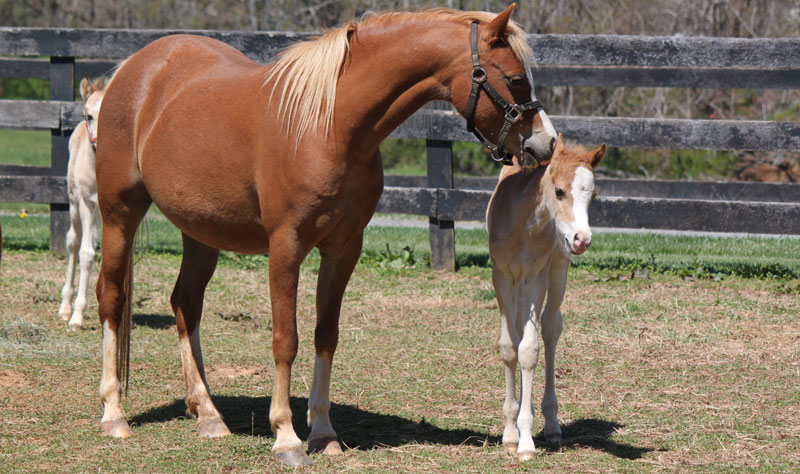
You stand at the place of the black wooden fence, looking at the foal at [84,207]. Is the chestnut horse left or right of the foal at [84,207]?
left

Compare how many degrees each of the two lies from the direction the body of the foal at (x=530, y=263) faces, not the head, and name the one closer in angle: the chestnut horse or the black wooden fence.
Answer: the chestnut horse

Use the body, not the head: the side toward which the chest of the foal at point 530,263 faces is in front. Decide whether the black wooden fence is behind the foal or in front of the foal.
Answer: behind

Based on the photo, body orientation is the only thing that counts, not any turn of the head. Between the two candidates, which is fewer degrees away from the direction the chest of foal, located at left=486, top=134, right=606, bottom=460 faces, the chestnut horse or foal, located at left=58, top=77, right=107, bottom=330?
the chestnut horse

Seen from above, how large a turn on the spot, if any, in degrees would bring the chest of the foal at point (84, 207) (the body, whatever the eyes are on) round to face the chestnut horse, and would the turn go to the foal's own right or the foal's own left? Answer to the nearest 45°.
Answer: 0° — it already faces it

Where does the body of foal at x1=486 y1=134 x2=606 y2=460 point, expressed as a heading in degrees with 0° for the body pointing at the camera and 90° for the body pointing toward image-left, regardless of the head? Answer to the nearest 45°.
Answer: approximately 0°

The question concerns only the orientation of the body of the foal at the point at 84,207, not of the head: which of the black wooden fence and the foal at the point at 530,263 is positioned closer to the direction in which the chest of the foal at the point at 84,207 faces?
the foal

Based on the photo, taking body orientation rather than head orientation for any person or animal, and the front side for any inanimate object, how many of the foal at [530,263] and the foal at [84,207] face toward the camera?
2

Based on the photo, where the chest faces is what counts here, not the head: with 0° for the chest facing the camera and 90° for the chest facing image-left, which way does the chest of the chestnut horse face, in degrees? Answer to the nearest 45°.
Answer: approximately 315°
